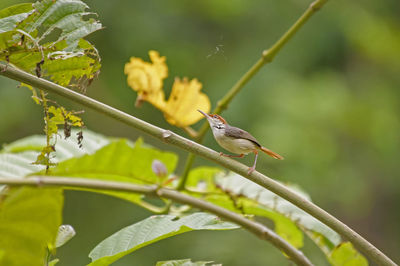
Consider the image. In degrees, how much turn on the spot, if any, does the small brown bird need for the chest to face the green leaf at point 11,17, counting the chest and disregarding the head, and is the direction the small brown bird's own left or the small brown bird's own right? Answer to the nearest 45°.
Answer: approximately 45° to the small brown bird's own left

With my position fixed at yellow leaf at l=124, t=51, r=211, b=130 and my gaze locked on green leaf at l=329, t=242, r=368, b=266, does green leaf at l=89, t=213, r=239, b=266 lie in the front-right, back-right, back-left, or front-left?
front-right

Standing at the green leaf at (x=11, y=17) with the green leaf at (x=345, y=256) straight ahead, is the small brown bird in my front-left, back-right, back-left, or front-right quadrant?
front-left

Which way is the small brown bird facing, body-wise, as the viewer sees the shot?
to the viewer's left
